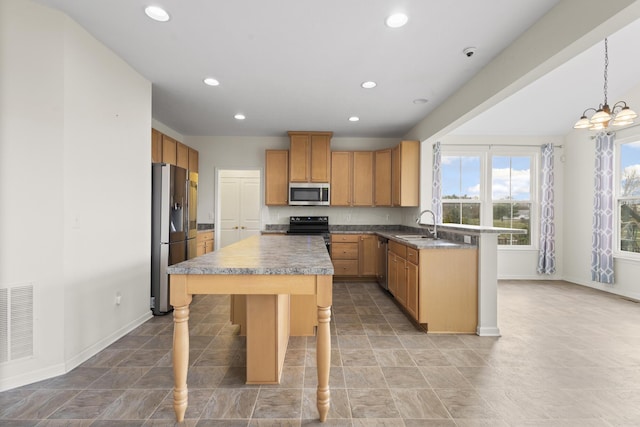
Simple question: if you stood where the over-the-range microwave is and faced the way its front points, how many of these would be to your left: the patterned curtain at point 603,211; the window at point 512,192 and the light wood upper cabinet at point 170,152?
2

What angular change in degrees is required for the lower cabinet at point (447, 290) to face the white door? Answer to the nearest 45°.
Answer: approximately 45° to its right

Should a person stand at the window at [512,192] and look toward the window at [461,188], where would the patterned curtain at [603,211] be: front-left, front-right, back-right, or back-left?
back-left

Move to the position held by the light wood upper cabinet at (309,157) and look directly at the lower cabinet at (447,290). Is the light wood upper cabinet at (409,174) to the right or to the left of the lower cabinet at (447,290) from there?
left

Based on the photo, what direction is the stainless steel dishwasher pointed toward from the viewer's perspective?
to the viewer's left

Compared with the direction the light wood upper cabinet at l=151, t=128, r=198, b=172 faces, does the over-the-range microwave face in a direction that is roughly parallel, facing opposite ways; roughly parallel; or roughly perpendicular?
roughly perpendicular

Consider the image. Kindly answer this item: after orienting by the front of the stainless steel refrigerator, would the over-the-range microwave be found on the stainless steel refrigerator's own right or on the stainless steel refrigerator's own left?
on the stainless steel refrigerator's own left

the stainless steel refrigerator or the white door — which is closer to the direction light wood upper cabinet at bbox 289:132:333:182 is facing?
the stainless steel refrigerator

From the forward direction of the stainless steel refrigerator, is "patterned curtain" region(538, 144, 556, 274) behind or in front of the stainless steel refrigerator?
in front

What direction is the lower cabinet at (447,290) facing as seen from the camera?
to the viewer's left

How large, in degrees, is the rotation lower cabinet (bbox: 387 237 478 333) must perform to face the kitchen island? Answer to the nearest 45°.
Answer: approximately 45° to its left

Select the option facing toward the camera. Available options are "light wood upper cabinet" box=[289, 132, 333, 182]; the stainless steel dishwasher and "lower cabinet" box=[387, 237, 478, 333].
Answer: the light wood upper cabinet
